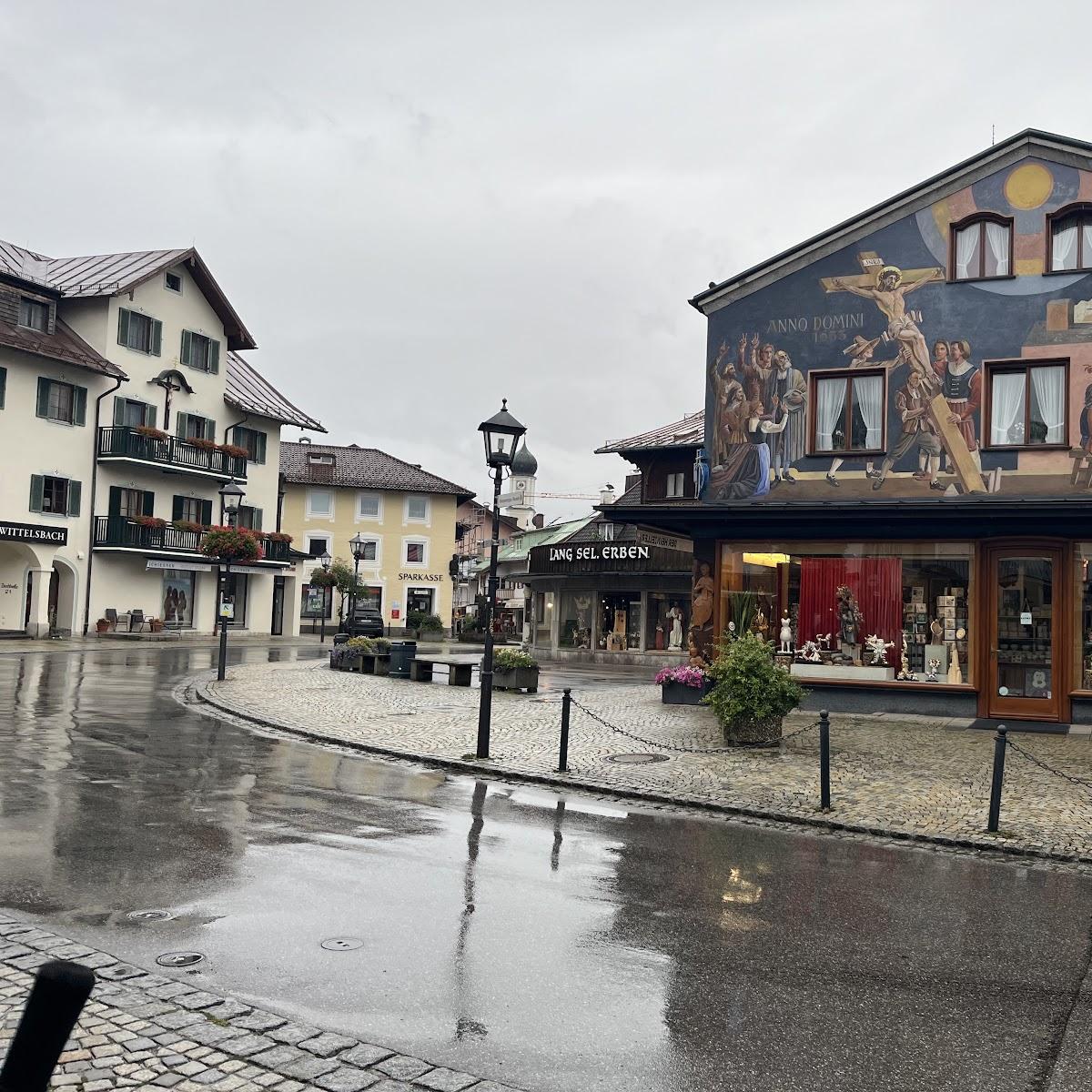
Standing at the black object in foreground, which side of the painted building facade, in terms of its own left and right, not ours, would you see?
front

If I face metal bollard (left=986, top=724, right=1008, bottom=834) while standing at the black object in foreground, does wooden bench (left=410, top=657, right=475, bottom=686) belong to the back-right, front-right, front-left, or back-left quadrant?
front-left

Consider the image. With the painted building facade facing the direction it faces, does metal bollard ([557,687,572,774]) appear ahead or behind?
ahead

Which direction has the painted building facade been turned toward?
toward the camera

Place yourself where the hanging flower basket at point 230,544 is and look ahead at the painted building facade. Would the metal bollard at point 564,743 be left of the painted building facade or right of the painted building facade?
right

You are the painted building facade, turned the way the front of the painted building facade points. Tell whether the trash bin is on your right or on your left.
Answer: on your right

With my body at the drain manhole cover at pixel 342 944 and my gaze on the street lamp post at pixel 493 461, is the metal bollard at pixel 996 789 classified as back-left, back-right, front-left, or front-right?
front-right

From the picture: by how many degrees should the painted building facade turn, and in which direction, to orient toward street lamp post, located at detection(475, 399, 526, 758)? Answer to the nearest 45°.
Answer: approximately 45° to its right

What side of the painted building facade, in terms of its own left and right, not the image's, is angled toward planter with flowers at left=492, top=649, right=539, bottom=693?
right

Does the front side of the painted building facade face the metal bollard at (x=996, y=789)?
yes

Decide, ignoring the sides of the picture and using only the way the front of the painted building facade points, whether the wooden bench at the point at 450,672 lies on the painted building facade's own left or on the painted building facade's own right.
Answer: on the painted building facade's own right

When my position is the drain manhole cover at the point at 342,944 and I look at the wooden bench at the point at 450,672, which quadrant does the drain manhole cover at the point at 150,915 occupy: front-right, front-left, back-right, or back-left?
front-left

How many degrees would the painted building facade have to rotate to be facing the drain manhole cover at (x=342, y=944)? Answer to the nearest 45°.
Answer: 0° — it already faces it

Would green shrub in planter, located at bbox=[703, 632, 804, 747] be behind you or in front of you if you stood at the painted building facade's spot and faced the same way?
in front
